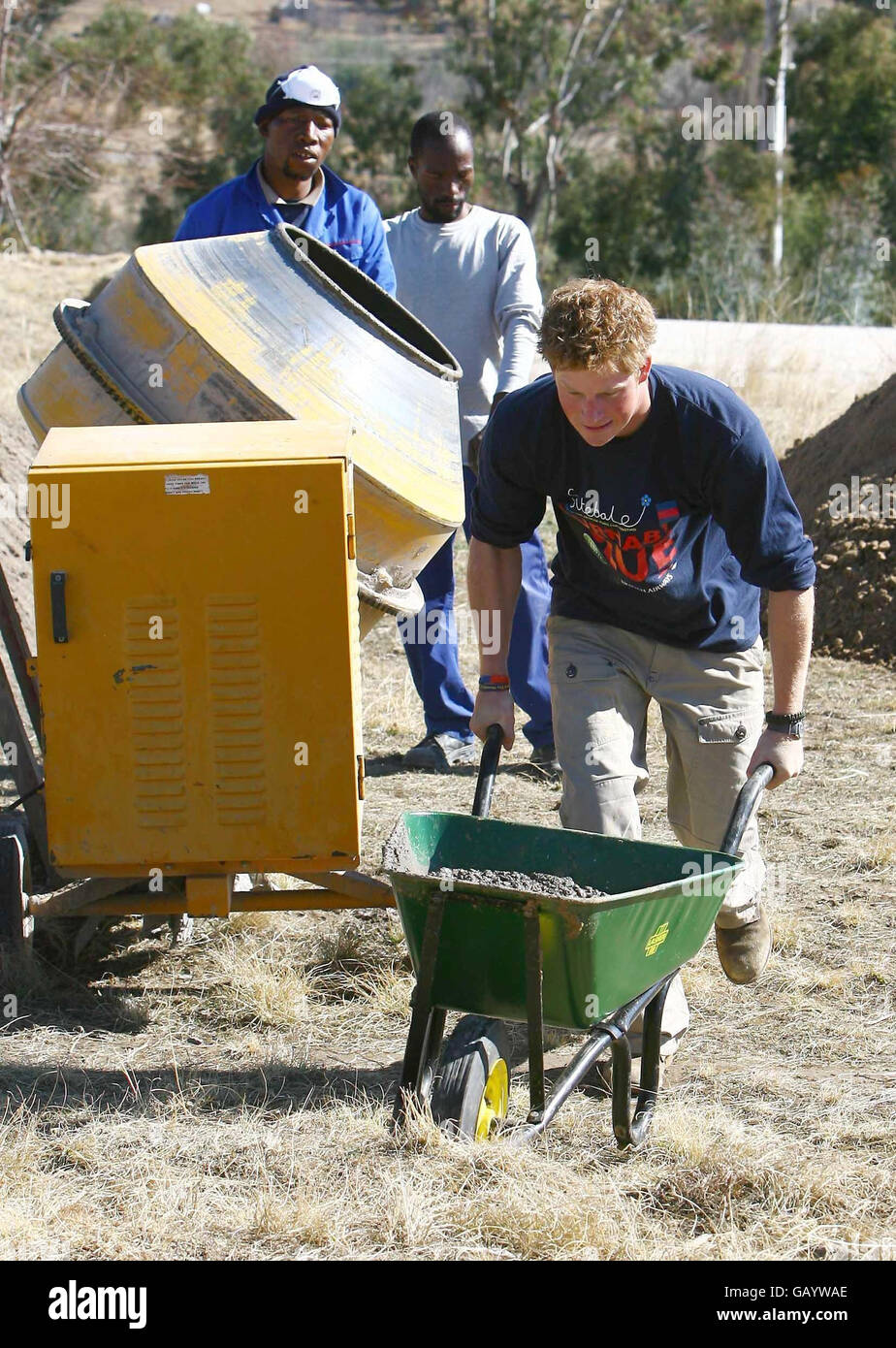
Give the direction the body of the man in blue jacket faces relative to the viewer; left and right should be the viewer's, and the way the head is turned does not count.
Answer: facing the viewer

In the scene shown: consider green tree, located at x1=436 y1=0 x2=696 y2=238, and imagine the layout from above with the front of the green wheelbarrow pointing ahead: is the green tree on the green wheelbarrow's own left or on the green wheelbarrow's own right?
on the green wheelbarrow's own right

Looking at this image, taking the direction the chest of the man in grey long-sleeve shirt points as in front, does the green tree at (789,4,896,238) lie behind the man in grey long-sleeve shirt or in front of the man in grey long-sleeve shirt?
behind

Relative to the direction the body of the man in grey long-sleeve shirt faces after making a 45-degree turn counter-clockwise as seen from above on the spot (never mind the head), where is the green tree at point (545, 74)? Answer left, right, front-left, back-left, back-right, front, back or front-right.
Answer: back-left

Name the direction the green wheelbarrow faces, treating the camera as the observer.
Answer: facing the viewer and to the left of the viewer

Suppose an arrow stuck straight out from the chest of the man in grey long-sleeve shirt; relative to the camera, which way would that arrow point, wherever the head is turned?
toward the camera

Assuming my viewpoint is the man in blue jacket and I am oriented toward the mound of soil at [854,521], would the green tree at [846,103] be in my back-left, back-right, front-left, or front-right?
front-left

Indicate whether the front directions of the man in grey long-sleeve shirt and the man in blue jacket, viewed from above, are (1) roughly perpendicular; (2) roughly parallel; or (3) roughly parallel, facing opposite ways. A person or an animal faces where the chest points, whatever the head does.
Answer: roughly parallel

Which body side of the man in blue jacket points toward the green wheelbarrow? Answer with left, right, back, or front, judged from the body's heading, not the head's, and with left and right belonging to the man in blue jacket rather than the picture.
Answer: front

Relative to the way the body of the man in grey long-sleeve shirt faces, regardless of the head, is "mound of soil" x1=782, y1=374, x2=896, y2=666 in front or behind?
behind

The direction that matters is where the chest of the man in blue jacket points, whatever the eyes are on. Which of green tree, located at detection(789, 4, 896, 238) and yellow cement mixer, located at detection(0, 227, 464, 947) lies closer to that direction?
the yellow cement mixer

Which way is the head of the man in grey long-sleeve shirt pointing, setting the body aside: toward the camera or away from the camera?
toward the camera

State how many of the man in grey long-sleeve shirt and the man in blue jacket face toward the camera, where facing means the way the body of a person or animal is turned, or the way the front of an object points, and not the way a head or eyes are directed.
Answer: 2
